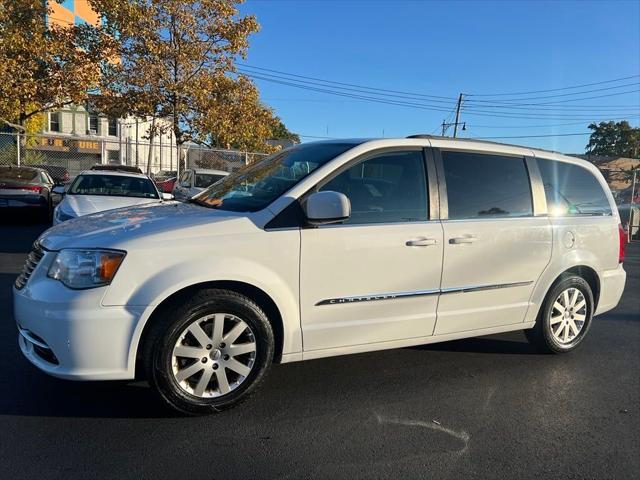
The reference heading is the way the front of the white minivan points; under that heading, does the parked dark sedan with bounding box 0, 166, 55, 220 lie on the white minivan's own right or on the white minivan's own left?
on the white minivan's own right

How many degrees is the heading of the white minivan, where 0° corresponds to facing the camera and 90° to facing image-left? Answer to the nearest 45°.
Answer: approximately 45°

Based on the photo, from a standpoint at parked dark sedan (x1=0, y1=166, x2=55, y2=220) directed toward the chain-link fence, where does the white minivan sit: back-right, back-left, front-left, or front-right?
back-right

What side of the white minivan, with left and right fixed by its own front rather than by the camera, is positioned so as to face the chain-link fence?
right
